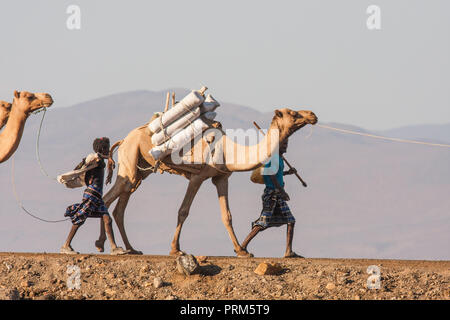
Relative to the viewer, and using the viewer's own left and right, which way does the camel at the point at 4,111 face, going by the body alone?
facing to the right of the viewer

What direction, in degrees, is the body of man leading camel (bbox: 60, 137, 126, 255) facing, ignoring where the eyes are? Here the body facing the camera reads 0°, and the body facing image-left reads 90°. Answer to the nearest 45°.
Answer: approximately 270°

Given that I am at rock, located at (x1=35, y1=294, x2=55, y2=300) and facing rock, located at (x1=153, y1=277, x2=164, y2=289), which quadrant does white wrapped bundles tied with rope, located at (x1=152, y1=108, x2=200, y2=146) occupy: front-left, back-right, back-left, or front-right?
front-left

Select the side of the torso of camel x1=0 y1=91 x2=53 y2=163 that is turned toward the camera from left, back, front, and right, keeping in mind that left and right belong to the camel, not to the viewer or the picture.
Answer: right

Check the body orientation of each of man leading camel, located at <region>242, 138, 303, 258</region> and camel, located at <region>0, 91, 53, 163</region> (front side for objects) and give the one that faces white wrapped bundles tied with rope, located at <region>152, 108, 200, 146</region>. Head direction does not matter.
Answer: the camel

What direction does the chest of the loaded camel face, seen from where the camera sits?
to the viewer's right

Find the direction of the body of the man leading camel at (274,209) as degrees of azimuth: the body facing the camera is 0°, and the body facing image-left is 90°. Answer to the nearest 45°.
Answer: approximately 270°

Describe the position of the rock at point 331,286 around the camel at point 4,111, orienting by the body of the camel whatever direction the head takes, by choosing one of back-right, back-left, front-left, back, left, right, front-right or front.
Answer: front-right

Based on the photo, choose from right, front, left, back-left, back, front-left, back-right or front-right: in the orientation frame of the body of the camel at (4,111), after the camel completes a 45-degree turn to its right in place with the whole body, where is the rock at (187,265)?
front

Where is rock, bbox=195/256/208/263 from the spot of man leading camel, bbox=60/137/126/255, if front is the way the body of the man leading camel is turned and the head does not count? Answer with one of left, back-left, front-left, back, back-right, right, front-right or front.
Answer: front-right

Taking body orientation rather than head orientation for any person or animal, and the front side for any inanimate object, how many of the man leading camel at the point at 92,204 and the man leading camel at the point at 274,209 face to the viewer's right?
2

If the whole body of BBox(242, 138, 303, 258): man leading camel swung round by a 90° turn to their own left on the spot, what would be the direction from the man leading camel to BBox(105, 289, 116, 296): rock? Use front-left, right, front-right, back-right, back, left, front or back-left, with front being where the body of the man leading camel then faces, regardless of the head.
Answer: back-left

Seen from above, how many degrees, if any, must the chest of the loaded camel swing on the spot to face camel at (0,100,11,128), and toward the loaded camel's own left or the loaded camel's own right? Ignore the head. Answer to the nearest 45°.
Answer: approximately 180°

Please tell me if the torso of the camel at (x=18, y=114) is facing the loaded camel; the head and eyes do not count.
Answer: yes
